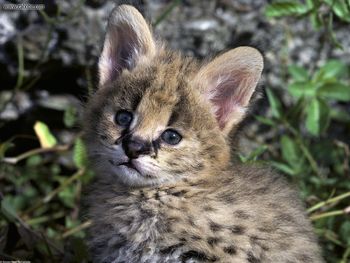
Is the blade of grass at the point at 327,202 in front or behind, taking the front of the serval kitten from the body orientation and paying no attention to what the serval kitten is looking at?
behind

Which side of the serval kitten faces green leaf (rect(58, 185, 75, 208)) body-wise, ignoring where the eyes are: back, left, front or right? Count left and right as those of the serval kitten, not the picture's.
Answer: right

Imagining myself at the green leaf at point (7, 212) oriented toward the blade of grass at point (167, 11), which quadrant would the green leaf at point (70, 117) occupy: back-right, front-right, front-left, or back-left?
front-left

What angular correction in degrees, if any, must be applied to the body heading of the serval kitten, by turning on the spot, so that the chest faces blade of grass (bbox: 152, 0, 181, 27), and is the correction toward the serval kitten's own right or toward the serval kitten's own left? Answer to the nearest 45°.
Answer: approximately 135° to the serval kitten's own right

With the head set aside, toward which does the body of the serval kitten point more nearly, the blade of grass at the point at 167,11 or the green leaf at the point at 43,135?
the green leaf

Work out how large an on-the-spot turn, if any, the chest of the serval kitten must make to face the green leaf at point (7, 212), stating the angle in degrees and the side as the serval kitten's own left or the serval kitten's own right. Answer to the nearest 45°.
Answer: approximately 45° to the serval kitten's own right

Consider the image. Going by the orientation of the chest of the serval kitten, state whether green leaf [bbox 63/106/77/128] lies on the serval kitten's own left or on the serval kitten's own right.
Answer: on the serval kitten's own right

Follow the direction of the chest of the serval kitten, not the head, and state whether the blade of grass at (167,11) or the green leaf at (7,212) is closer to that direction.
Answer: the green leaf

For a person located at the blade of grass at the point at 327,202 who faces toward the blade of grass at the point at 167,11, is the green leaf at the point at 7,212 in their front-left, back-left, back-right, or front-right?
front-left

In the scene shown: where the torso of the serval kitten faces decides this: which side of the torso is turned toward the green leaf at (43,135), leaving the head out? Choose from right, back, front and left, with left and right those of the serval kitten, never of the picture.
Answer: right

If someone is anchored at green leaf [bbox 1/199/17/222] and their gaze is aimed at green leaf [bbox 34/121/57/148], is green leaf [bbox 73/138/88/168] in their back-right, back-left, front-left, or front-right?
front-right
